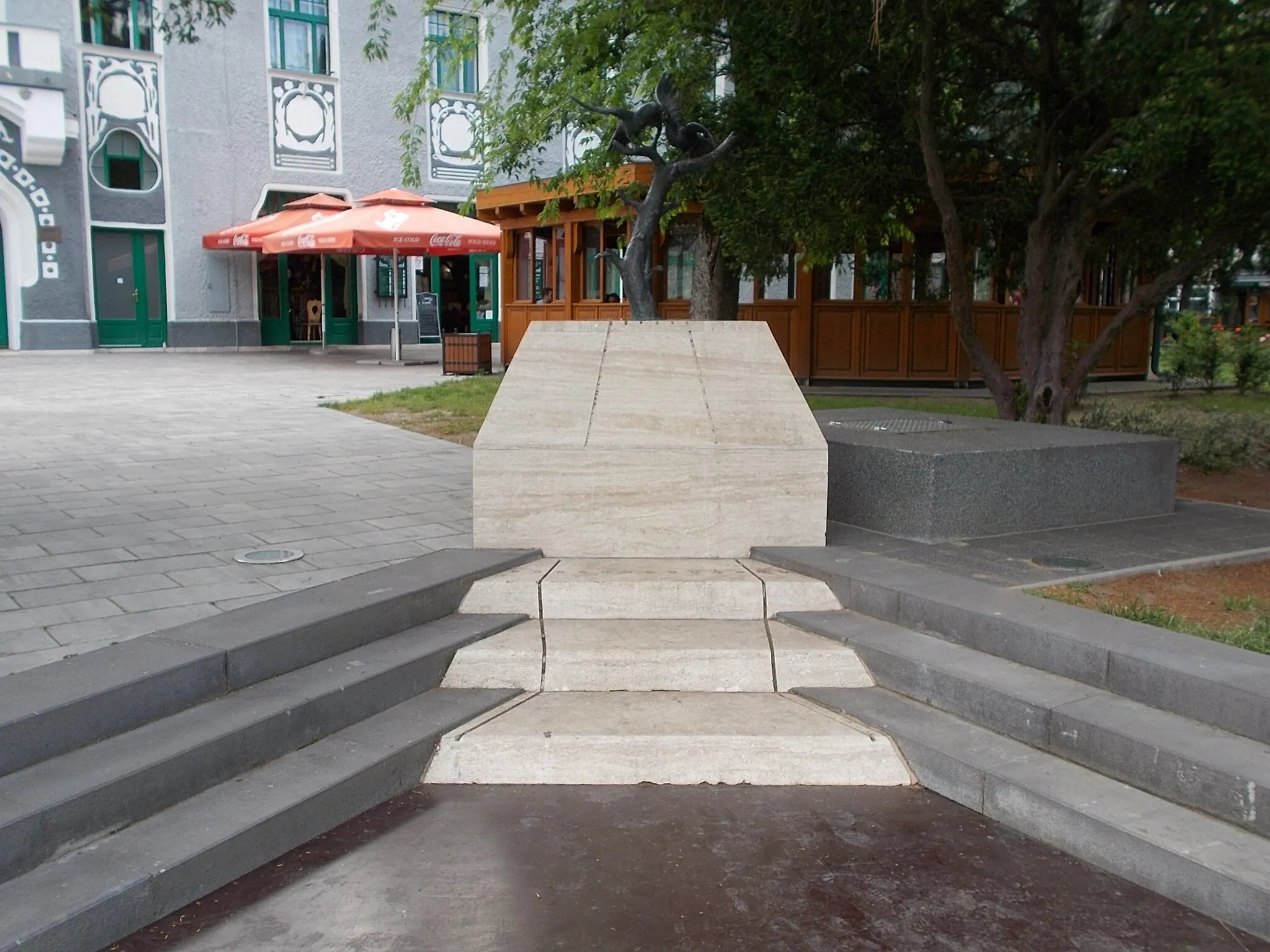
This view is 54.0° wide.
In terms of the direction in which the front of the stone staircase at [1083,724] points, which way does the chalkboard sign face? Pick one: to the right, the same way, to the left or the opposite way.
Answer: to the left

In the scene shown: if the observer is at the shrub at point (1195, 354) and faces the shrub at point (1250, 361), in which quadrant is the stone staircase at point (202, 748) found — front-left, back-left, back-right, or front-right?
back-right

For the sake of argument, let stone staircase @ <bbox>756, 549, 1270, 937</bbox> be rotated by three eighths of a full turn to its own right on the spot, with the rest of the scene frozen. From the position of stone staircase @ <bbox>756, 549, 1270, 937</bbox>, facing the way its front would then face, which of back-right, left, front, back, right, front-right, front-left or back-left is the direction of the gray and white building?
front-left

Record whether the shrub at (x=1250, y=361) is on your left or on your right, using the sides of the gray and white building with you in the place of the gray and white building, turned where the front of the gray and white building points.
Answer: on your left

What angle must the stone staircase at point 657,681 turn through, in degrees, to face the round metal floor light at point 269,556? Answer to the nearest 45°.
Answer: approximately 135° to its right

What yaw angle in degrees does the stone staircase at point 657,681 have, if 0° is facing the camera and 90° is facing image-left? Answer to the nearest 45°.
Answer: approximately 0°

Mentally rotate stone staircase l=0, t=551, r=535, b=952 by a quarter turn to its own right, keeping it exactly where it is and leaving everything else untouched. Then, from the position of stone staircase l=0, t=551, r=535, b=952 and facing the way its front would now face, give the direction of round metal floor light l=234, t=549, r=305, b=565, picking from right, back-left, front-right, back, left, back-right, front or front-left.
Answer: back-right

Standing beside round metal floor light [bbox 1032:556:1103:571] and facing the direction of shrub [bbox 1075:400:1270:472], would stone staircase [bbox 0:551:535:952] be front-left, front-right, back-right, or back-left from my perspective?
back-left

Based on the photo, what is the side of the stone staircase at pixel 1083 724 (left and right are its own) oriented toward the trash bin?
right

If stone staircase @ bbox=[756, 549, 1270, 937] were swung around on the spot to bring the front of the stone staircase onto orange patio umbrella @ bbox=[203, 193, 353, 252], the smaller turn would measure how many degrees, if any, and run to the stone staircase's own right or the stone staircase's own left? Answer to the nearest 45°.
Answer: approximately 90° to the stone staircase's own right

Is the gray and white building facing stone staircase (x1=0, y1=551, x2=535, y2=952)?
yes
